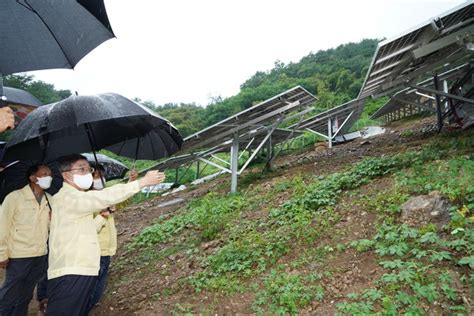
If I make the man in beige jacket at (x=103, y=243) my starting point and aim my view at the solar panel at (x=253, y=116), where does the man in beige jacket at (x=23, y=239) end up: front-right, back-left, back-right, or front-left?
back-left

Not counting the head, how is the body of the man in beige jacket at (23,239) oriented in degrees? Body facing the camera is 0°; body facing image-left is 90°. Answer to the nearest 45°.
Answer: approximately 315°

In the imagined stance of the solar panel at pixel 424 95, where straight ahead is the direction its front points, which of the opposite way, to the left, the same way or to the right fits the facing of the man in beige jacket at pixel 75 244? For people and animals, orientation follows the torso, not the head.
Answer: to the right

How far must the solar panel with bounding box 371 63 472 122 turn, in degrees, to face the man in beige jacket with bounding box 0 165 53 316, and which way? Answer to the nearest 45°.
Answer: approximately 135° to its left

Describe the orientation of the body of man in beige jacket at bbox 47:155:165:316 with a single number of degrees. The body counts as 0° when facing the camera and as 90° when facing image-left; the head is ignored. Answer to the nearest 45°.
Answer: approximately 270°

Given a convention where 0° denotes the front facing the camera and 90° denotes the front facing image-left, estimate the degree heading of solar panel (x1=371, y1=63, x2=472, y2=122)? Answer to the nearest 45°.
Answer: approximately 135°

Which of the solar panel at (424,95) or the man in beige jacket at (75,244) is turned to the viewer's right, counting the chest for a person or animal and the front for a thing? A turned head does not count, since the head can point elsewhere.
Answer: the man in beige jacket

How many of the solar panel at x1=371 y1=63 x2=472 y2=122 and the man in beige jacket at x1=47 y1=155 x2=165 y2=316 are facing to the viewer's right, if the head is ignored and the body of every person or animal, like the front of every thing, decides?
1

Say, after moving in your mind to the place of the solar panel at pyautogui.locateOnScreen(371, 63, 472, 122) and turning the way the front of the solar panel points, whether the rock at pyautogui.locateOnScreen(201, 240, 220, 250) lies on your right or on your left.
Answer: on your left
